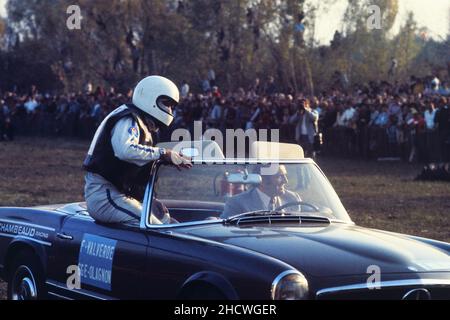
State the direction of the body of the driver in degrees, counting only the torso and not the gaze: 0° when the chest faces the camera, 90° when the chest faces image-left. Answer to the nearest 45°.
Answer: approximately 315°

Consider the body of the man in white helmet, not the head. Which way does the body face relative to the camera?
to the viewer's right

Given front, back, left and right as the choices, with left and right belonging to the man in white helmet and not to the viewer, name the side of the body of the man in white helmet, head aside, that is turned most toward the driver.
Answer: front

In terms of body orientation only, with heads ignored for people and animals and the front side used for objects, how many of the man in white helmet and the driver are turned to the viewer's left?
0

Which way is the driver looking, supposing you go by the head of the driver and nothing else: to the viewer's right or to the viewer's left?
to the viewer's right

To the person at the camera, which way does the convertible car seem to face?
facing the viewer and to the right of the viewer

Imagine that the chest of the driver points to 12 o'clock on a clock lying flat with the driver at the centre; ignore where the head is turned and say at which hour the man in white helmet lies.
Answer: The man in white helmet is roughly at 5 o'clock from the driver.
